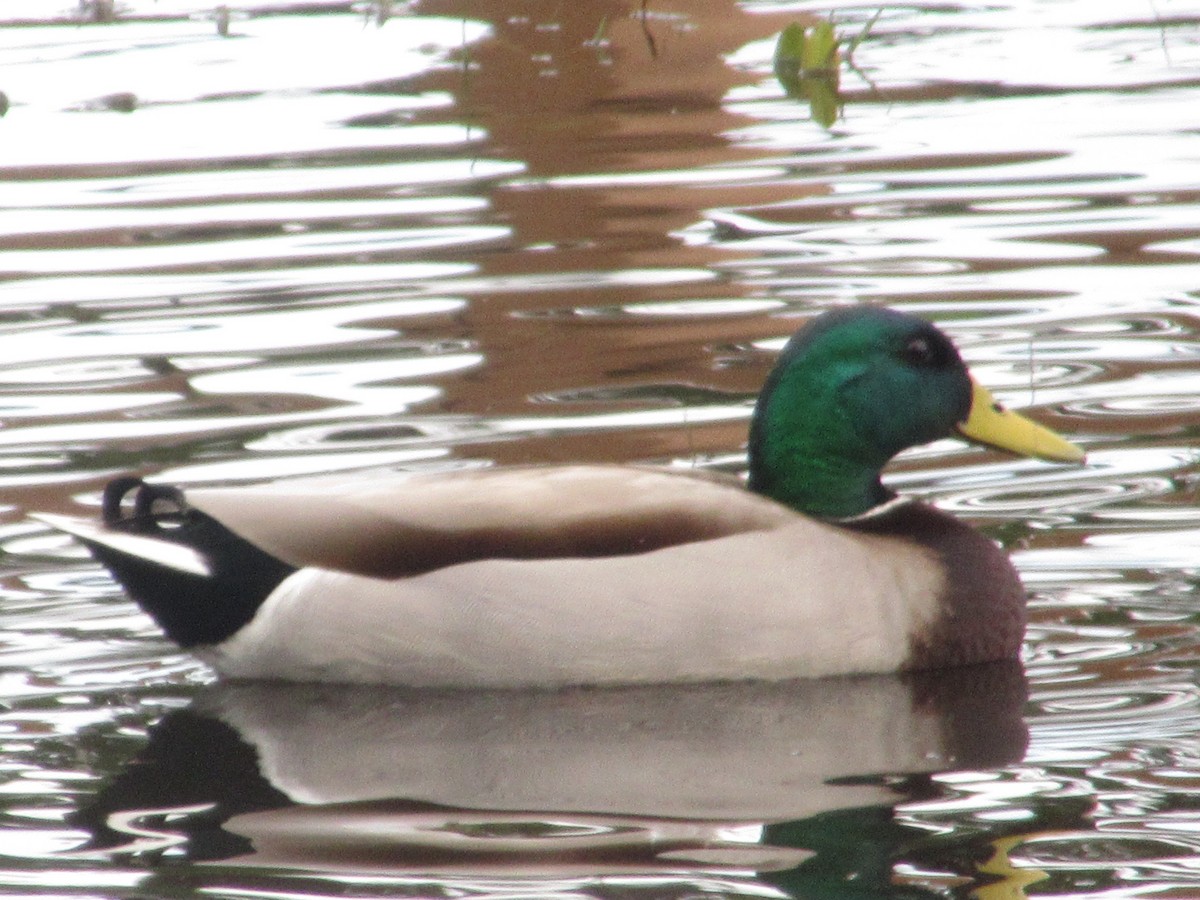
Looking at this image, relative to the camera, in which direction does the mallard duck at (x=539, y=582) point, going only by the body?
to the viewer's right

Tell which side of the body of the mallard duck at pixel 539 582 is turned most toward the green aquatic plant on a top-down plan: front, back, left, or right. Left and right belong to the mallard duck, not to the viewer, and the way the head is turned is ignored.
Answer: left
